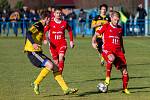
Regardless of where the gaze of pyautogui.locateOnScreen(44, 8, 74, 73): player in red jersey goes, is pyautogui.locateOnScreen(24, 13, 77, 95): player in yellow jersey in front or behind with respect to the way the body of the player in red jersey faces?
in front

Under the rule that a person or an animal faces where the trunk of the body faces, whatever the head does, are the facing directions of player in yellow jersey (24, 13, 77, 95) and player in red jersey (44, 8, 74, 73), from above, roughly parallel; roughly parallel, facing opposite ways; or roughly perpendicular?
roughly perpendicular

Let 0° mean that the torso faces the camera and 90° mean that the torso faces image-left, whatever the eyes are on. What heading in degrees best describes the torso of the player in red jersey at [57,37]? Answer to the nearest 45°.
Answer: approximately 0°

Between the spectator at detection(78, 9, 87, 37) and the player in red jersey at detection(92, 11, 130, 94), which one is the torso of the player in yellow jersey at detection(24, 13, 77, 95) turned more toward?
the player in red jersey

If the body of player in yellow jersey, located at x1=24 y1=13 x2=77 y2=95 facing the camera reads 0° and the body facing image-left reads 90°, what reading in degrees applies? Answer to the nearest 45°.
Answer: approximately 270°

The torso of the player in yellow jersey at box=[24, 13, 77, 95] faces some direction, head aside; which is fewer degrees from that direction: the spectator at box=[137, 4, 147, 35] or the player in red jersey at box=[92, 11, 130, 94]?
the player in red jersey

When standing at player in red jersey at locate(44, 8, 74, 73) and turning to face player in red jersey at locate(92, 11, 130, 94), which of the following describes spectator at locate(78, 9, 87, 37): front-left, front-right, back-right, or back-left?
back-left

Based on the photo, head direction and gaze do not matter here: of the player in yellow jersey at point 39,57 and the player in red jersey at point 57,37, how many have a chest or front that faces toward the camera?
1

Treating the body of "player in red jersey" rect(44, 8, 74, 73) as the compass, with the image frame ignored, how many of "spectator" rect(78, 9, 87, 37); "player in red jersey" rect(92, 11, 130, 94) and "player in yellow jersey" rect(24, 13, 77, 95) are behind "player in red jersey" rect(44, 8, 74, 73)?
1

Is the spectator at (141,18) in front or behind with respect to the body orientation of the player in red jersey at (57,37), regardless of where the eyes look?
behind
